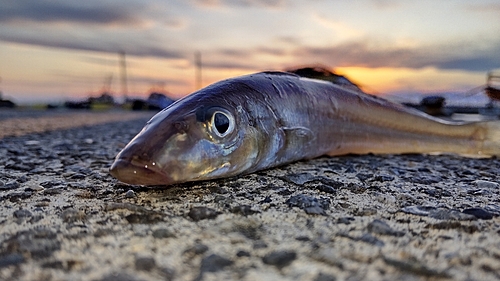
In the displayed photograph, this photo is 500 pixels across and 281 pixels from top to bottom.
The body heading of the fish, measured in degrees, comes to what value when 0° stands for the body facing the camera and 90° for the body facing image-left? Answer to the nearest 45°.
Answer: approximately 45°

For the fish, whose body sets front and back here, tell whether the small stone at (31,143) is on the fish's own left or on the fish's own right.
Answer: on the fish's own right

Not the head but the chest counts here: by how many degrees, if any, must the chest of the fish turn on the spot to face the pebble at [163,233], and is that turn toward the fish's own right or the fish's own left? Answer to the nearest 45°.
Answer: approximately 45° to the fish's own left

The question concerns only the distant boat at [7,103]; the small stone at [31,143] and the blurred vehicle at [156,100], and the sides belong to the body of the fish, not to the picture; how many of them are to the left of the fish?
0

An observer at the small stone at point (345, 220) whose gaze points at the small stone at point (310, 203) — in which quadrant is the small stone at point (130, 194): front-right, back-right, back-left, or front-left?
front-left

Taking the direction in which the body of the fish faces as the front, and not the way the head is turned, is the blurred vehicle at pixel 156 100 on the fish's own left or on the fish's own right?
on the fish's own right

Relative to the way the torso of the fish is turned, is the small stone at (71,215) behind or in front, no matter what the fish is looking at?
in front

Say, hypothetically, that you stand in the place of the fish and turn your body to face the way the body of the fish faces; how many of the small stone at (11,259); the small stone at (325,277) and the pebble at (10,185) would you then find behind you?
0

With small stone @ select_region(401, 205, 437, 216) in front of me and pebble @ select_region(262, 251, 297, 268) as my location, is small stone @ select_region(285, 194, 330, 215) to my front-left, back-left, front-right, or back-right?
front-left

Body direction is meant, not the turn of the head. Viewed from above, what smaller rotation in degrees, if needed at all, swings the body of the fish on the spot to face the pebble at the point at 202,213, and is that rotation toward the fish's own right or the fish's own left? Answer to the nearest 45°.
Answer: approximately 45° to the fish's own left

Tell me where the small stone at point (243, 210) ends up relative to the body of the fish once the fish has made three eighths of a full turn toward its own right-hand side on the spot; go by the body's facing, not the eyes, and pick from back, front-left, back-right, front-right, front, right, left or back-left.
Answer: back

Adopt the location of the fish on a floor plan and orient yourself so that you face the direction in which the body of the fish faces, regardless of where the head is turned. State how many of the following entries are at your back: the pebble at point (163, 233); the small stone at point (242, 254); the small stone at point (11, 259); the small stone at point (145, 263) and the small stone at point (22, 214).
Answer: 0

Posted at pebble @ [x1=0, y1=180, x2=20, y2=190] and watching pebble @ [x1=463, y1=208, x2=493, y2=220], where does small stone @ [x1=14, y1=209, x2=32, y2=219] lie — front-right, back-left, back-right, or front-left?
front-right

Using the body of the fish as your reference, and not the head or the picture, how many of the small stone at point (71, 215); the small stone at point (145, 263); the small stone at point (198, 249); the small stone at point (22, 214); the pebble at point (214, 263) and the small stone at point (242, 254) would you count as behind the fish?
0

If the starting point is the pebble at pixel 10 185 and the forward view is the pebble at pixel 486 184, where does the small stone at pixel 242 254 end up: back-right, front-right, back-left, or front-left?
front-right

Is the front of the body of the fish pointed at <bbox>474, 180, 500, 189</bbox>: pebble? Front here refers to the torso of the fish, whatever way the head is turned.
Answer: no

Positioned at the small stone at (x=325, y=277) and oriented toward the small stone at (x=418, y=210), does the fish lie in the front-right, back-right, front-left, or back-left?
front-left

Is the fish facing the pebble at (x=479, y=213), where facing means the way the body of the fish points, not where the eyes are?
no
